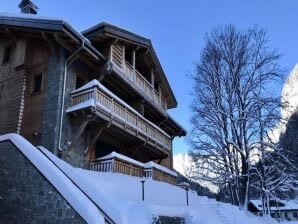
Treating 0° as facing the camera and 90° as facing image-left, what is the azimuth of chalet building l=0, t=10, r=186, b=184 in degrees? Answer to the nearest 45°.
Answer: approximately 315°

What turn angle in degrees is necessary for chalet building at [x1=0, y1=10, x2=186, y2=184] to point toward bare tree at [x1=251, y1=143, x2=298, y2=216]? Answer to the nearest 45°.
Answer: approximately 45° to its left

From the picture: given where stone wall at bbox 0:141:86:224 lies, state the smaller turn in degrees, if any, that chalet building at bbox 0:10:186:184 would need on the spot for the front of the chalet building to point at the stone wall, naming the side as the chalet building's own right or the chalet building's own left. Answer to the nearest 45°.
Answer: approximately 45° to the chalet building's own right
